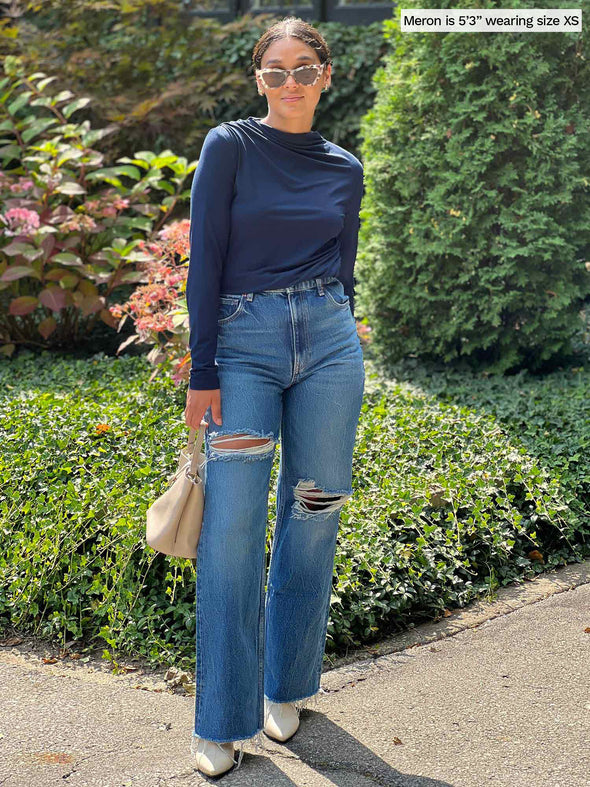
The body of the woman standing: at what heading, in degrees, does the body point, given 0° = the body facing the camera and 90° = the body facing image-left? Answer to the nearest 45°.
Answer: approximately 0°

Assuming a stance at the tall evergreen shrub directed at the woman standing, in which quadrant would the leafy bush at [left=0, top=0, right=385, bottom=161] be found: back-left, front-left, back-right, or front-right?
back-right

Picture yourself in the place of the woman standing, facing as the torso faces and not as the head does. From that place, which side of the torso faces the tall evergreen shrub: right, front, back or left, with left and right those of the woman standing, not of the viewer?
back

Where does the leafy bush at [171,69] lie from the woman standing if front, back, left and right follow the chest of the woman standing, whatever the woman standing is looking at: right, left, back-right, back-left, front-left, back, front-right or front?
back

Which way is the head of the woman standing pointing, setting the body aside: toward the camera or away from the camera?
toward the camera

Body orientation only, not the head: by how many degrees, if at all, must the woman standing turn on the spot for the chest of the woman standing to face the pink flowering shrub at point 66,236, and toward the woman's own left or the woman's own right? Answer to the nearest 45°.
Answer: approximately 180°
